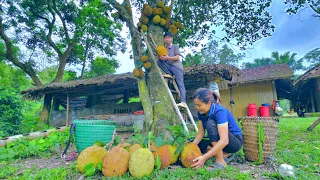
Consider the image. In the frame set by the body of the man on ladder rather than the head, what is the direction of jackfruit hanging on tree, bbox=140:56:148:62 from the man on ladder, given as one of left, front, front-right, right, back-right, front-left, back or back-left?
front-right

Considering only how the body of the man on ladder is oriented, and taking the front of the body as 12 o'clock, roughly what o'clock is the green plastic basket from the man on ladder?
The green plastic basket is roughly at 12 o'clock from the man on ladder.

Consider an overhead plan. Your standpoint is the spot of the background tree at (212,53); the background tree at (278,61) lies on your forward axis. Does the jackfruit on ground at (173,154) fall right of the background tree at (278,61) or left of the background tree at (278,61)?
right

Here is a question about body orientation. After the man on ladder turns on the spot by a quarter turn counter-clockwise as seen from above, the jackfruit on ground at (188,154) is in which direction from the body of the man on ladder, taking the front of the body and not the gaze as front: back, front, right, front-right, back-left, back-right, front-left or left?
front-right

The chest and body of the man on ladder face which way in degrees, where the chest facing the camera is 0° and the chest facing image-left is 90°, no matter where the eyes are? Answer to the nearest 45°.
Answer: approximately 45°

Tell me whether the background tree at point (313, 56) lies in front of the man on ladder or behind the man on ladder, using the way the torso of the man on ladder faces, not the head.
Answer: behind

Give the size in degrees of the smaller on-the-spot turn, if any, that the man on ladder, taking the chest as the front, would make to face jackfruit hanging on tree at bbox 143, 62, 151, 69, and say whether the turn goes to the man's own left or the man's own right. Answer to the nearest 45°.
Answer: approximately 45° to the man's own right

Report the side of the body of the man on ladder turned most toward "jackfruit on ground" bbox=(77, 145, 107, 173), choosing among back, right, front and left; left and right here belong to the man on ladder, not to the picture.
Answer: front

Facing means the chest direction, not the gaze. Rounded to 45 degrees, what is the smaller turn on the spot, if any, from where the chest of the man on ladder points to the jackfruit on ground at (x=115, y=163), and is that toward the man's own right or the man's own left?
approximately 45° to the man's own left

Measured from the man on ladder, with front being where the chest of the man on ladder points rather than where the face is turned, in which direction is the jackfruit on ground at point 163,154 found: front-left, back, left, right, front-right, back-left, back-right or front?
front-left

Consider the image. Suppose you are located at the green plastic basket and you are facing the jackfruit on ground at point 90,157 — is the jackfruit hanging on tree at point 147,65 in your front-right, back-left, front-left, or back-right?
back-left

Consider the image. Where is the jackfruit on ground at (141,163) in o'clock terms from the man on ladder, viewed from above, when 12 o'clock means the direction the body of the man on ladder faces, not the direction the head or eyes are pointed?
The jackfruit on ground is roughly at 11 o'clock from the man on ladder.
